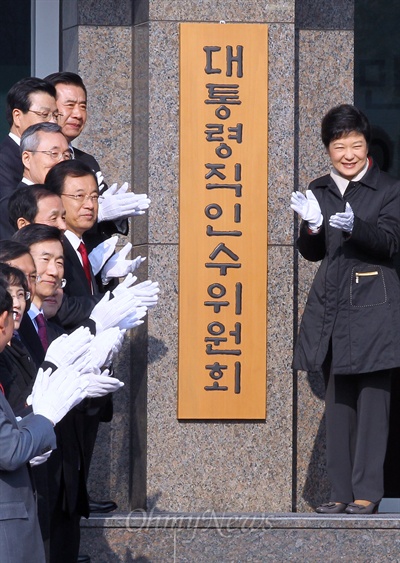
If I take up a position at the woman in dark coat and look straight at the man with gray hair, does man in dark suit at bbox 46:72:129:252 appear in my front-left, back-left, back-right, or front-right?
front-right

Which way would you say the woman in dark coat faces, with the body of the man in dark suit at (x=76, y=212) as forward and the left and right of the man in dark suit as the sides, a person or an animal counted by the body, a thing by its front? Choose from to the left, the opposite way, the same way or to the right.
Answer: to the right

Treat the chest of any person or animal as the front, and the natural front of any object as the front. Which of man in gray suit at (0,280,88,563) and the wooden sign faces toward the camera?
the wooden sign

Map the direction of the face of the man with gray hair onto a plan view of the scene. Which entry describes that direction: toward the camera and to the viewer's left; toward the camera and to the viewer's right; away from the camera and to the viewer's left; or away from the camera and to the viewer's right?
toward the camera and to the viewer's right

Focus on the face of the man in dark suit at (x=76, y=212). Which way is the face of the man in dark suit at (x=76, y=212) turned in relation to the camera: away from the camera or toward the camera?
toward the camera

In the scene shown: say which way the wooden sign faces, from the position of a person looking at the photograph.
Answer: facing the viewer

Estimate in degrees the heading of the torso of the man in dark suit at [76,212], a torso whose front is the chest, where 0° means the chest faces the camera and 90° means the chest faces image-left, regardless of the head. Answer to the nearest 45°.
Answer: approximately 315°

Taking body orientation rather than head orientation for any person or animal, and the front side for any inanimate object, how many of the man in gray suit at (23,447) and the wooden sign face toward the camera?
1

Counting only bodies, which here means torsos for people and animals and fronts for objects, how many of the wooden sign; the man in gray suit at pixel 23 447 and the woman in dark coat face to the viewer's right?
1

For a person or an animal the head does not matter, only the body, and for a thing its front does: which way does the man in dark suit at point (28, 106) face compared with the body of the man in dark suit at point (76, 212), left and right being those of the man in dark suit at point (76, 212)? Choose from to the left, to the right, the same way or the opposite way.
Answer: the same way

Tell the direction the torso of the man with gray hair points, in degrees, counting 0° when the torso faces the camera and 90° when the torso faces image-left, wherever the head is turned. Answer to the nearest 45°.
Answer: approximately 315°

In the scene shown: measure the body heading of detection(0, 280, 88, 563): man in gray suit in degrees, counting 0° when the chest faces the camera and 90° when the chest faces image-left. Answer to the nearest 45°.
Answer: approximately 270°

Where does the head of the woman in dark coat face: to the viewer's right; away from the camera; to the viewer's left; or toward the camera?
toward the camera

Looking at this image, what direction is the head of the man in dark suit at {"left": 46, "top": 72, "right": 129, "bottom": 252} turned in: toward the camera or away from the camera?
toward the camera
